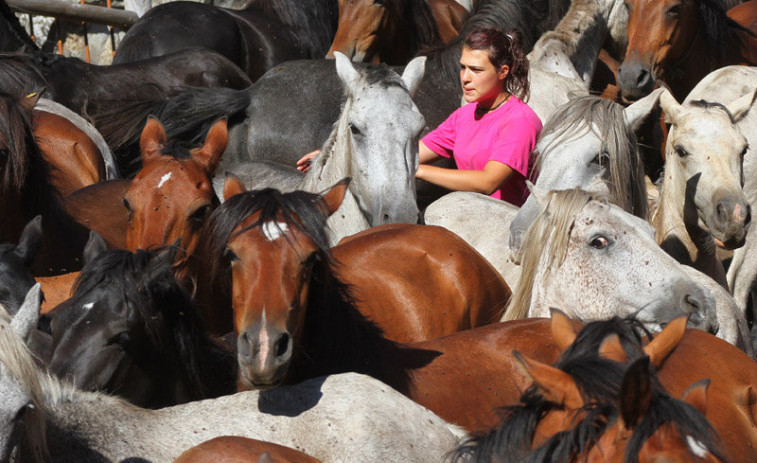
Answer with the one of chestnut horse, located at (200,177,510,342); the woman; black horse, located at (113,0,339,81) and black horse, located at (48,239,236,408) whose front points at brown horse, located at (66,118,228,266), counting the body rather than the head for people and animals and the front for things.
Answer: the woman

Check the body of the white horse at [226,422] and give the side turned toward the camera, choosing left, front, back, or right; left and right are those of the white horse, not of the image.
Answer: left

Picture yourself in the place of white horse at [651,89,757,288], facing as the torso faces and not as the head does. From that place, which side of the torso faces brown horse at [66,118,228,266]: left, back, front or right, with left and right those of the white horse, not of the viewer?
right

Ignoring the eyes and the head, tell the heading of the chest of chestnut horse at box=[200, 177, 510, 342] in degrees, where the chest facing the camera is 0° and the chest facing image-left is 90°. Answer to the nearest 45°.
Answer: approximately 45°

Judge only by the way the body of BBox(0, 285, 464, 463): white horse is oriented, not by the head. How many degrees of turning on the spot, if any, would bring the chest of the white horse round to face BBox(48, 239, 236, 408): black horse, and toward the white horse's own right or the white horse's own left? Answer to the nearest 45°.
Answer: approximately 45° to the white horse's own right

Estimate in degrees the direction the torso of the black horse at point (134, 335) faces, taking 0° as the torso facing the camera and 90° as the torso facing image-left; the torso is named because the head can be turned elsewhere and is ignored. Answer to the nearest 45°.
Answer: approximately 45°

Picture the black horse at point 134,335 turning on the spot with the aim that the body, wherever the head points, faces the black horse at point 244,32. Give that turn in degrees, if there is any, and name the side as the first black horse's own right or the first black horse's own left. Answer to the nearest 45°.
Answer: approximately 135° to the first black horse's own right

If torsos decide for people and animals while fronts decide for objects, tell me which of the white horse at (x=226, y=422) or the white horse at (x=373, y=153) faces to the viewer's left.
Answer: the white horse at (x=226, y=422)

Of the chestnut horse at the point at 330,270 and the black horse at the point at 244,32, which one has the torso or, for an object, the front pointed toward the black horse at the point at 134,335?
the chestnut horse

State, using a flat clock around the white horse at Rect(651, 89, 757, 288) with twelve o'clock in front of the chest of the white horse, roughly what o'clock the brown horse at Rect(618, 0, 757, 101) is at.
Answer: The brown horse is roughly at 7 o'clock from the white horse.
